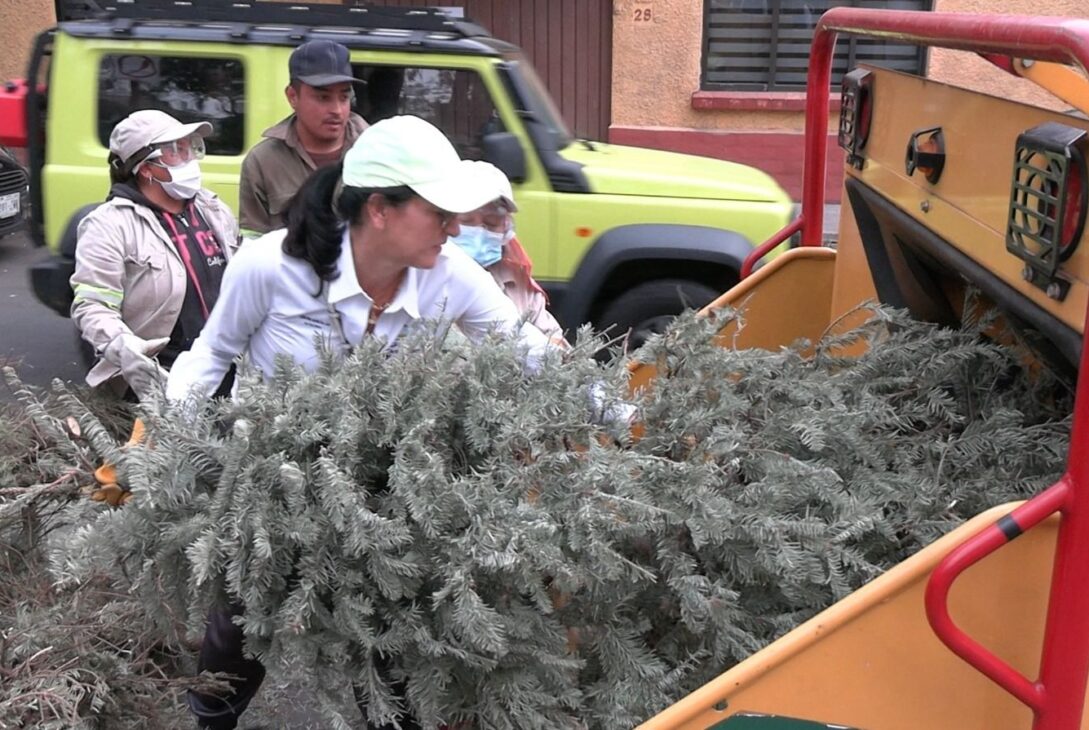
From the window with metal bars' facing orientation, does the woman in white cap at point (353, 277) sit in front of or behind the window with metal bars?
in front

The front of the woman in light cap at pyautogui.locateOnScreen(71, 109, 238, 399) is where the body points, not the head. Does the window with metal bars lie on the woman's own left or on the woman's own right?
on the woman's own left

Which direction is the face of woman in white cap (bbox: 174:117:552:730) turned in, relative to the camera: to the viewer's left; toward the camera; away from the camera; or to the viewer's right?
to the viewer's right

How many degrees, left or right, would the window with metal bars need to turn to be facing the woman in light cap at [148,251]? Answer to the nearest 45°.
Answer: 0° — it already faces them

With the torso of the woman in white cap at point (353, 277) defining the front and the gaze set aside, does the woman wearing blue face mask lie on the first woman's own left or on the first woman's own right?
on the first woman's own left

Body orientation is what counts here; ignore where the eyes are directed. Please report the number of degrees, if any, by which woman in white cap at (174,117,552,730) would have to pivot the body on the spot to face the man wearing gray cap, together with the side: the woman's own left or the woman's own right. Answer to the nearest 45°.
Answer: approximately 135° to the woman's own left
